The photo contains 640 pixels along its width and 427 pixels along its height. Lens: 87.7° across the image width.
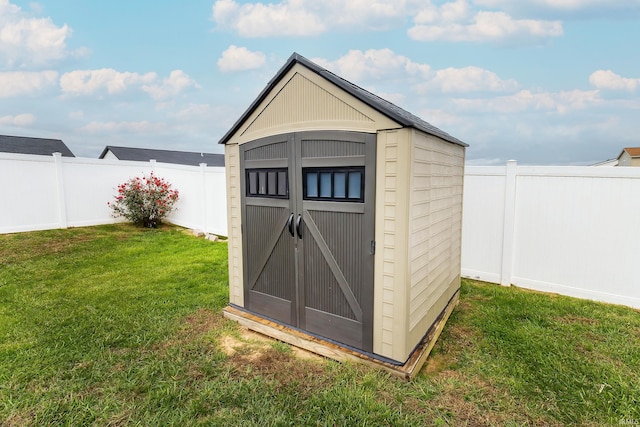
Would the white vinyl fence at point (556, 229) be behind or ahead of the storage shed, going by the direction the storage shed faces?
behind

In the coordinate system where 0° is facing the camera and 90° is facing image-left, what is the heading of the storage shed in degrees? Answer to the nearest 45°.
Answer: approximately 45°

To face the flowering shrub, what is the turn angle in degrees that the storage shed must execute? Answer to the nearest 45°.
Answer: approximately 90° to its right

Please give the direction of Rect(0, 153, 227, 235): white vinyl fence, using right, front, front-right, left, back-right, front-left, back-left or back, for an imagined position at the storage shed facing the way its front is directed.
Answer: right

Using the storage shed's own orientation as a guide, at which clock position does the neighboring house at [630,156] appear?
The neighboring house is roughly at 6 o'clock from the storage shed.
